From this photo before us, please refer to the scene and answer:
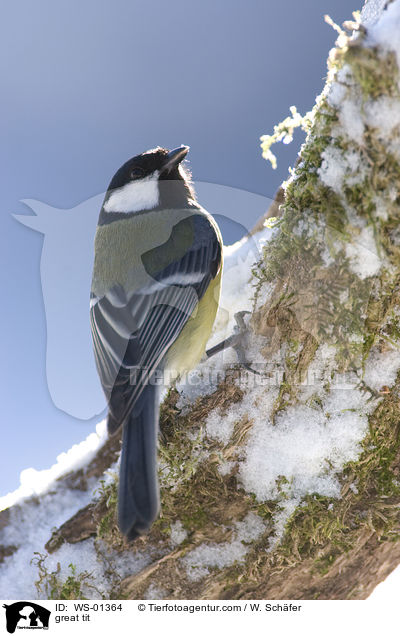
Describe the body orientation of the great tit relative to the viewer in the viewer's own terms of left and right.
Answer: facing away from the viewer and to the right of the viewer
